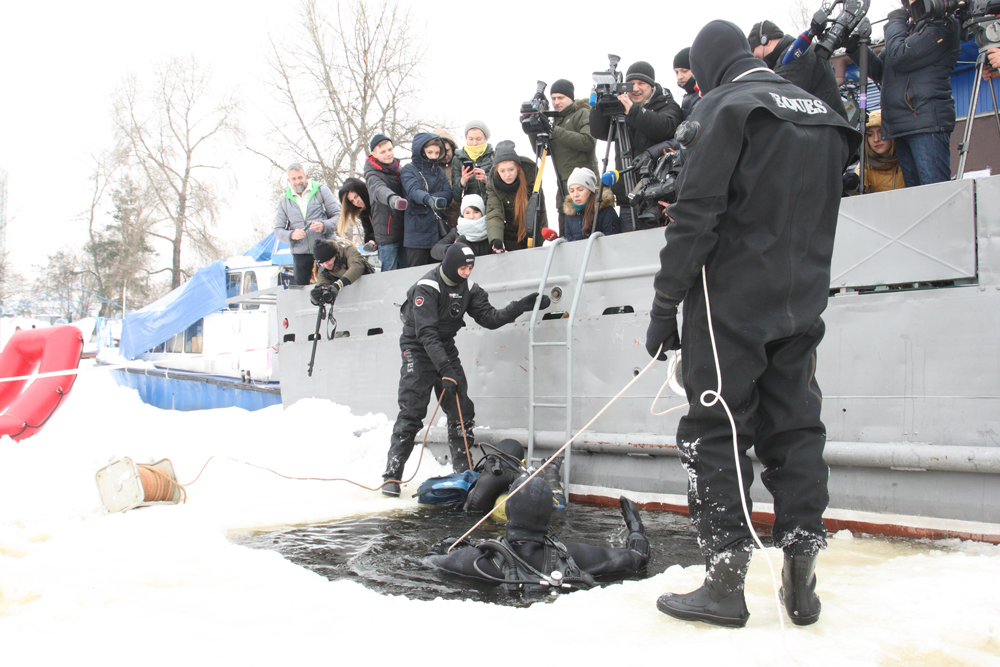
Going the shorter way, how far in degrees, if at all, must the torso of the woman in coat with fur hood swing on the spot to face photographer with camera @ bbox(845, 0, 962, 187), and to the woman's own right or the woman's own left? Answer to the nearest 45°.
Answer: approximately 90° to the woman's own left

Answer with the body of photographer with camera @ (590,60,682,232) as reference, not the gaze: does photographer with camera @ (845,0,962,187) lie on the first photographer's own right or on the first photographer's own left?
on the first photographer's own left

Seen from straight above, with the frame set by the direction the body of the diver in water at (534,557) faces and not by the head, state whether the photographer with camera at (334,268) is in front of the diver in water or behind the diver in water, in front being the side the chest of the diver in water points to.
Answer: in front

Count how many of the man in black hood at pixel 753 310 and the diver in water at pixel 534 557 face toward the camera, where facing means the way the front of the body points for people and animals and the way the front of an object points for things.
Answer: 0

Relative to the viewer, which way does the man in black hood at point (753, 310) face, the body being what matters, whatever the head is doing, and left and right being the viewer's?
facing away from the viewer and to the left of the viewer

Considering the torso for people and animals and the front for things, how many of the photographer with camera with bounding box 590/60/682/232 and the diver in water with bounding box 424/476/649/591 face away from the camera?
1

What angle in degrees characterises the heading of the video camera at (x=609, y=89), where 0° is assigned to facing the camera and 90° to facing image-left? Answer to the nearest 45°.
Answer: approximately 45°

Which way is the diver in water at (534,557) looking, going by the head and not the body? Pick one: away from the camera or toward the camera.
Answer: away from the camera

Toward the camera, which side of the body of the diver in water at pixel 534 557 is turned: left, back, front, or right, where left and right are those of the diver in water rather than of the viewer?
back

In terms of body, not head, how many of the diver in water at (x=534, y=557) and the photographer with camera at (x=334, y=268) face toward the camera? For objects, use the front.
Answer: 1

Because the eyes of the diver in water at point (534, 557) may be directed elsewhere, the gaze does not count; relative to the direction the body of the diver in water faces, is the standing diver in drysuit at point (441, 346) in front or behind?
in front
